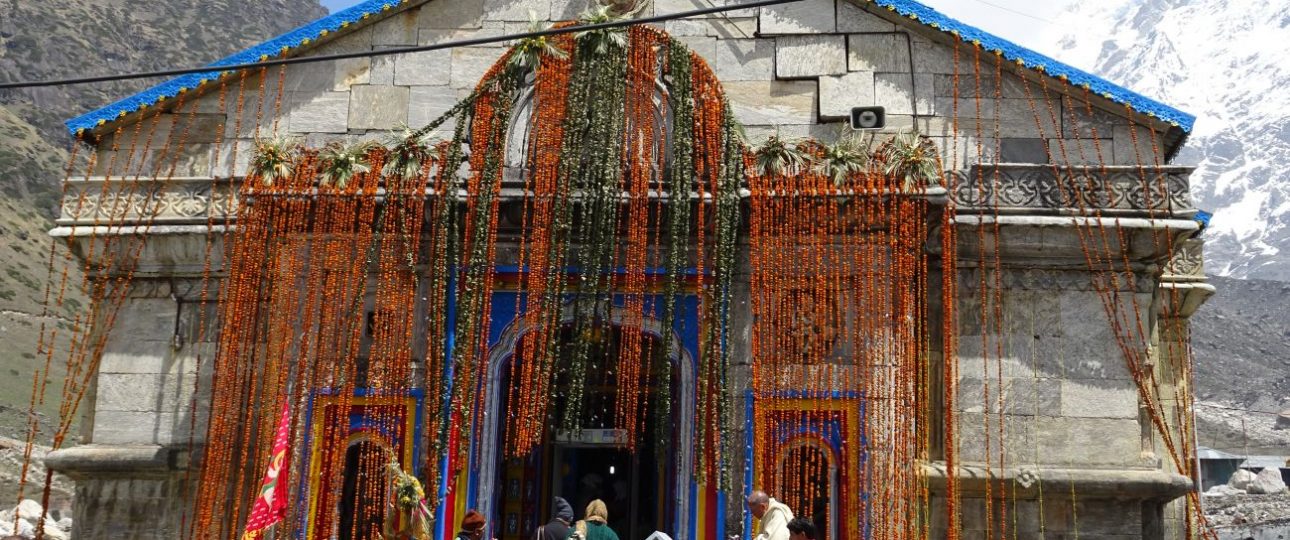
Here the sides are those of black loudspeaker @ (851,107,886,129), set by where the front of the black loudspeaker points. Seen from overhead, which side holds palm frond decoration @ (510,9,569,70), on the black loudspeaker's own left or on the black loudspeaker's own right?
on the black loudspeaker's own right

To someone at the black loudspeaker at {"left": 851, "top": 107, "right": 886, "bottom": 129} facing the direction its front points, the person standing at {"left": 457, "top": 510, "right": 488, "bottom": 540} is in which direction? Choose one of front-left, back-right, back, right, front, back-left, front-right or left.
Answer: front-right

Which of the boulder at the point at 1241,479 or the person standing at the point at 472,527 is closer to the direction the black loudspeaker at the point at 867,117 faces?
the person standing

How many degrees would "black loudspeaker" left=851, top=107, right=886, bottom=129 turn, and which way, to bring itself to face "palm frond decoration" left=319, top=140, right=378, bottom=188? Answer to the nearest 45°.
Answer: approximately 90° to its right

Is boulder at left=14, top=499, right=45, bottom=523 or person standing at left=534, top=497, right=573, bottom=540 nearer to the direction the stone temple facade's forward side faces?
the person standing

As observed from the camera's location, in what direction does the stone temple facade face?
facing the viewer

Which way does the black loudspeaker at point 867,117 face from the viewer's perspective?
toward the camera
